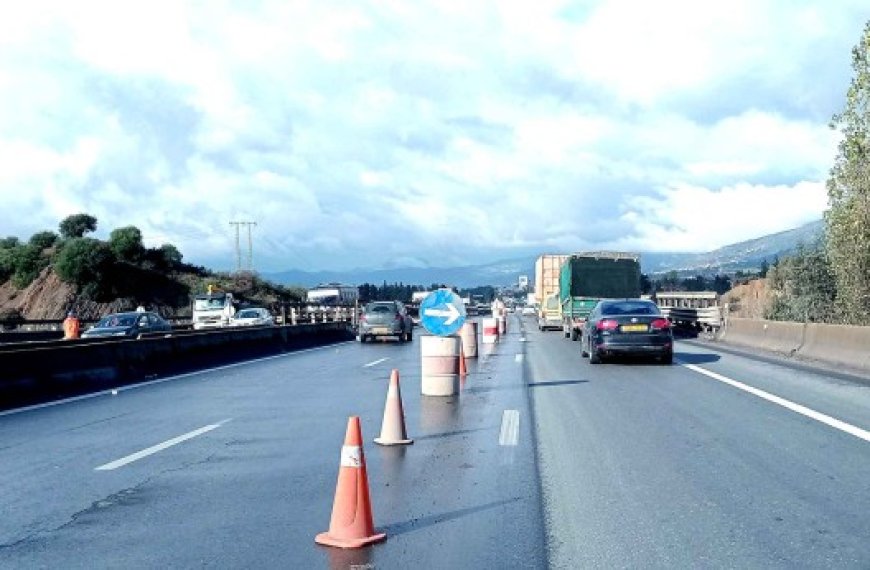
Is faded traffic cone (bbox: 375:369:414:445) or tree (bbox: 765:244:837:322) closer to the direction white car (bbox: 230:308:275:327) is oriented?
the faded traffic cone

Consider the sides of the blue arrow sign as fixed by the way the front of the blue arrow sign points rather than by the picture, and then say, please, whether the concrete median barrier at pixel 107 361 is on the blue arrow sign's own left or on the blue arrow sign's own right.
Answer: on the blue arrow sign's own right

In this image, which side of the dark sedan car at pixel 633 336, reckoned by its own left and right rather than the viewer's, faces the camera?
back

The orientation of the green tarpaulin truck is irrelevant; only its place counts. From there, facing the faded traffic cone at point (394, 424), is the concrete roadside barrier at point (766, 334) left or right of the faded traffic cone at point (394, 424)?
left

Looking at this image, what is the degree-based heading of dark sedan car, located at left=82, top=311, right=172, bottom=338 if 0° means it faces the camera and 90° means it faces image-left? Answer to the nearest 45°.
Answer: approximately 45°

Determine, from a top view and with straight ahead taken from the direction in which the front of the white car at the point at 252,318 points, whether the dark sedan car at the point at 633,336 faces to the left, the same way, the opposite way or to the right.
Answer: the opposite way

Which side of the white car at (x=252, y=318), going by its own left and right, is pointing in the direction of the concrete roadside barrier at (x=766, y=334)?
left

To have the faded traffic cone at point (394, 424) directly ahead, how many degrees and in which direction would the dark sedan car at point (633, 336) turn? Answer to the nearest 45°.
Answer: approximately 180°

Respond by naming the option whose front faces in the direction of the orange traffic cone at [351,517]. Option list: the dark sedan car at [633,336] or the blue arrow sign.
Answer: the blue arrow sign

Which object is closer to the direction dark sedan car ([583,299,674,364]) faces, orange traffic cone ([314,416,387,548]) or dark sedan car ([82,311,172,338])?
the dark sedan car

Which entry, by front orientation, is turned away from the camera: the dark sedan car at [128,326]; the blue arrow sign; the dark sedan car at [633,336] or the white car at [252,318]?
the dark sedan car at [633,336]
